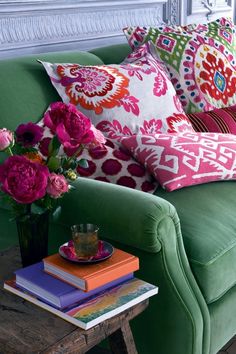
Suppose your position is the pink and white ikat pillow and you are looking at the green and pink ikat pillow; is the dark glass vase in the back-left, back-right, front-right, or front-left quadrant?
back-left

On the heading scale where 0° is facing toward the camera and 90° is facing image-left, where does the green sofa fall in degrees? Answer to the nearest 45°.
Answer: approximately 315°
